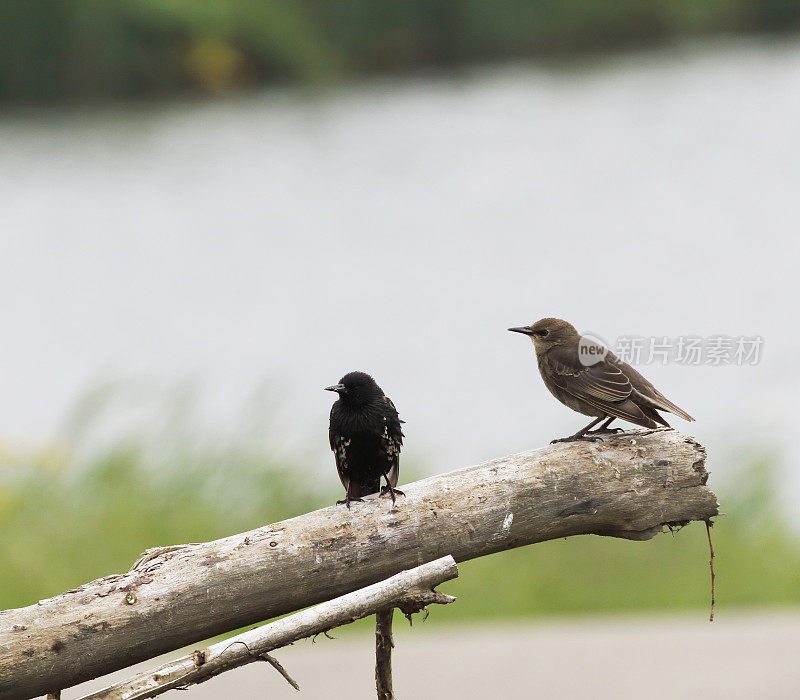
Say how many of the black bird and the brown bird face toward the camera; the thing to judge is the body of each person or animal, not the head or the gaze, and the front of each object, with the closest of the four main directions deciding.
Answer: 1

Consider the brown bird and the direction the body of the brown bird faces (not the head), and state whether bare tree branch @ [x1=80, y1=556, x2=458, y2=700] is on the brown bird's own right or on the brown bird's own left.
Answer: on the brown bird's own left

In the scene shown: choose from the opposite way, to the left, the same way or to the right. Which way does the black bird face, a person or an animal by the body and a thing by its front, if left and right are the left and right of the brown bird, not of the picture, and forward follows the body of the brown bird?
to the left

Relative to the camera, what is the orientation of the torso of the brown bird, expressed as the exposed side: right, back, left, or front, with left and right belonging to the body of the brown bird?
left

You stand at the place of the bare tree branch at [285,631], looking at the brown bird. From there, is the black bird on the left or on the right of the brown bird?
left
